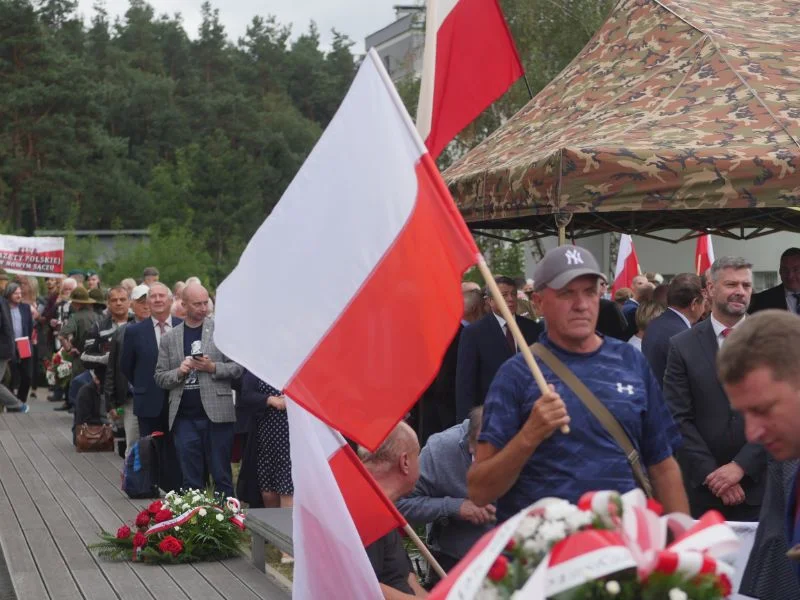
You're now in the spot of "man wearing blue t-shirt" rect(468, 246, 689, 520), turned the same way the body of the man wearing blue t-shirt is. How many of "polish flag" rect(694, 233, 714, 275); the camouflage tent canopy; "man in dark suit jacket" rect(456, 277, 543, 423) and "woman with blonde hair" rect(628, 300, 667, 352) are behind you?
4

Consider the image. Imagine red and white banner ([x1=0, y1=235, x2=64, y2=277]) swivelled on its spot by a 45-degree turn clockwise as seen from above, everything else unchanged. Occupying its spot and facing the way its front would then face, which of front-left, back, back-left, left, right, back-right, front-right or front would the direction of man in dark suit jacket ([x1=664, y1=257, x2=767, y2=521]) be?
front-left

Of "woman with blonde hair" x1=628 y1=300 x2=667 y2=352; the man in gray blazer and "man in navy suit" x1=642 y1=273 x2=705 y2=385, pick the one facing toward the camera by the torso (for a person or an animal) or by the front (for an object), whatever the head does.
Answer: the man in gray blazer

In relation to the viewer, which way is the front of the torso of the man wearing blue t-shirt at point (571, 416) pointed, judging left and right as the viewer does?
facing the viewer

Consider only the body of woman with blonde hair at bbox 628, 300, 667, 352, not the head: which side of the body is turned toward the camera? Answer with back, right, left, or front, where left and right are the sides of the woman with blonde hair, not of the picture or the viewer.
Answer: back

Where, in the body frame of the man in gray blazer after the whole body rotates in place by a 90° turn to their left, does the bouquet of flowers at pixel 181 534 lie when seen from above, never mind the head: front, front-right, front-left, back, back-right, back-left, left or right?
right

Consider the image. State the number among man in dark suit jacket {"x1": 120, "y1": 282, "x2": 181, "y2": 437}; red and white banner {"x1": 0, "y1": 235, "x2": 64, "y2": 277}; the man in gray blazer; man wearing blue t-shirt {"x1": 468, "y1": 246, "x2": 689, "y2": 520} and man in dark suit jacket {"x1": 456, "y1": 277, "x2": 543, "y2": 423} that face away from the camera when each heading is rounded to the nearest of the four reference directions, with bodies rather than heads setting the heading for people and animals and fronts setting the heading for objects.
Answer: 0

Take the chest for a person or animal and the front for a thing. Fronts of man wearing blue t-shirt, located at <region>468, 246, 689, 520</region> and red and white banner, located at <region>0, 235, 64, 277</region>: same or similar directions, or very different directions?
same or similar directions

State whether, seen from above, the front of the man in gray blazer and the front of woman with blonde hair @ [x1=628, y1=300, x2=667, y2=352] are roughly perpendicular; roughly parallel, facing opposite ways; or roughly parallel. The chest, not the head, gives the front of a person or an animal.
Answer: roughly parallel, facing opposite ways

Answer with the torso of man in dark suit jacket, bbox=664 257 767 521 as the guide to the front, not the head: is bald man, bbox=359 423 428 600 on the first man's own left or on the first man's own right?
on the first man's own right

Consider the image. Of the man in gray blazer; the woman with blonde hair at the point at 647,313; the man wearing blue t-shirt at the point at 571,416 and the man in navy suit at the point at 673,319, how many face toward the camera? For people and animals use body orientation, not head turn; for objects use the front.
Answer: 2

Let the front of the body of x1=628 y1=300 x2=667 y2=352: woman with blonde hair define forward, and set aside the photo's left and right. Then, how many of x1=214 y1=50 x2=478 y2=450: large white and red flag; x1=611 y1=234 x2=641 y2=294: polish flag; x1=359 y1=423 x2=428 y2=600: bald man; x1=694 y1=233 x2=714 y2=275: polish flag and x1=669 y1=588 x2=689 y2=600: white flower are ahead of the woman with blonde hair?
2

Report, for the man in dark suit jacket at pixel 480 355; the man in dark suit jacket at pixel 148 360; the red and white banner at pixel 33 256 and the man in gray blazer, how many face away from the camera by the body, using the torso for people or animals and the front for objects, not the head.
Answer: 0

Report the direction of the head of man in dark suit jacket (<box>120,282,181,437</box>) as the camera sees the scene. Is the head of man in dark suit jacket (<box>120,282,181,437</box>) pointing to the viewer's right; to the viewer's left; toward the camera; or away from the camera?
toward the camera

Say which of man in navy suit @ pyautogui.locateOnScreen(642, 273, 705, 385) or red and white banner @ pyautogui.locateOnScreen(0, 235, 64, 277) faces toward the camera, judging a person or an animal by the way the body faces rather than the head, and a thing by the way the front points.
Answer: the red and white banner
